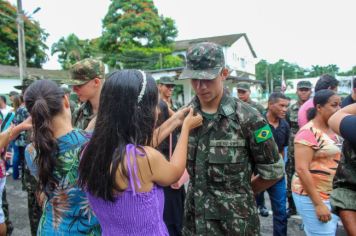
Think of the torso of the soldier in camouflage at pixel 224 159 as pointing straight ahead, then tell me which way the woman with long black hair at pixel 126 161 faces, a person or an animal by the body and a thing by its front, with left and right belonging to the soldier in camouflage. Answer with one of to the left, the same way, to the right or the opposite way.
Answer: the opposite way

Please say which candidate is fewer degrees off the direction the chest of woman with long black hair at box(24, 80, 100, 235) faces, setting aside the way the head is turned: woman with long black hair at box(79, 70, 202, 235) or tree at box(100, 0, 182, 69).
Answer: the tree

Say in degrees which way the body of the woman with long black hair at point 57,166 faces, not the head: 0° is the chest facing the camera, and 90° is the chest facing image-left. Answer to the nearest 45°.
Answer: approximately 225°

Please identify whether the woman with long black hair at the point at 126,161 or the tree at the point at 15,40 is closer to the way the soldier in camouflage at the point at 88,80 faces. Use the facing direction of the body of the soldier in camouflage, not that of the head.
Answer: the woman with long black hair

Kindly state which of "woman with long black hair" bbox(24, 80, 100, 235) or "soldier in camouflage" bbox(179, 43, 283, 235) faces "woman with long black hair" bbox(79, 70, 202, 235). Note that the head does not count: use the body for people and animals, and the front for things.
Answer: the soldier in camouflage

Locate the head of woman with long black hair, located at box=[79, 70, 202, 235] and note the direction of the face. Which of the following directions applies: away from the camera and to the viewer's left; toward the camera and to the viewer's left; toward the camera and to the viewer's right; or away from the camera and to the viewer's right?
away from the camera and to the viewer's right

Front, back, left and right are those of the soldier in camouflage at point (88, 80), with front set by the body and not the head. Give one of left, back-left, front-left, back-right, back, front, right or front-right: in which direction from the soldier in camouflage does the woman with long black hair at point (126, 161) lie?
front-left

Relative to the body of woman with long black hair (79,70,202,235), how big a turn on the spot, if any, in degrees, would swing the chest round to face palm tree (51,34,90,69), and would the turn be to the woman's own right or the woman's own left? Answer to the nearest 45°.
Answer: approximately 45° to the woman's own left

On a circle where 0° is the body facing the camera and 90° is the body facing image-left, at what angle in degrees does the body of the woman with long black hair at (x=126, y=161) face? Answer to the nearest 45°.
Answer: approximately 225°

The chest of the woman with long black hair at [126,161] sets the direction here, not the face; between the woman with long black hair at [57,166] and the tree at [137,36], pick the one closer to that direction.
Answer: the tree

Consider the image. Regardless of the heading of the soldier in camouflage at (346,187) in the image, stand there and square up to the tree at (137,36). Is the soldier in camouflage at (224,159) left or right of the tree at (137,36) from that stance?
left

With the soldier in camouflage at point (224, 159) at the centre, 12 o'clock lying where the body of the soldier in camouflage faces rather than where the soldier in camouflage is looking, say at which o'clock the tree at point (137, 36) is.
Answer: The tree is roughly at 4 o'clock from the soldier in camouflage.

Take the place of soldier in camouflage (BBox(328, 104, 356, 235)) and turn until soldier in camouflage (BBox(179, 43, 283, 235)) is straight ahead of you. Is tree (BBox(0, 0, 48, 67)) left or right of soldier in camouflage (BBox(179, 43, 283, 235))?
right

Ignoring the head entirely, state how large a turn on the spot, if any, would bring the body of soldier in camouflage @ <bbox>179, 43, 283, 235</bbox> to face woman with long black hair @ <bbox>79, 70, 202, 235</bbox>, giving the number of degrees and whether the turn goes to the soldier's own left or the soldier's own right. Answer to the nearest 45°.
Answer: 0° — they already face them

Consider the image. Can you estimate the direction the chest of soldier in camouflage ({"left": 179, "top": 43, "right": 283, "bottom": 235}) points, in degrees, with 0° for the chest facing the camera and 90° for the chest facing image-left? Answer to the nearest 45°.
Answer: approximately 45°
